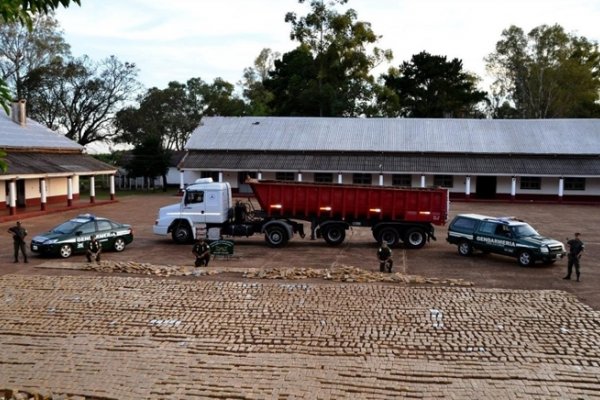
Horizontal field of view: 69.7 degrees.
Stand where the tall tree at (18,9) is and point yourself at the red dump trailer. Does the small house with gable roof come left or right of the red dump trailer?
left

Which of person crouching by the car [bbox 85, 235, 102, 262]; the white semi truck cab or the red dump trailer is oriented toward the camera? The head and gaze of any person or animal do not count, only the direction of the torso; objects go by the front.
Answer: the person crouching by the car

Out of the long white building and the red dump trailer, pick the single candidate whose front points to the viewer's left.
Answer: the red dump trailer

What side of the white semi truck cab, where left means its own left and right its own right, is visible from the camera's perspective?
left

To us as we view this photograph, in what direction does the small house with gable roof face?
facing the viewer and to the right of the viewer

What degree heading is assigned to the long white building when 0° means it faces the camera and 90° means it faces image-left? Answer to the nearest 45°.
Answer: approximately 0°

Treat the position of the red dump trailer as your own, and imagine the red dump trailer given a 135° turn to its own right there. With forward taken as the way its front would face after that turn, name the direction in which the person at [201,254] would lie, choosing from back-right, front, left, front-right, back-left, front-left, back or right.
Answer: back

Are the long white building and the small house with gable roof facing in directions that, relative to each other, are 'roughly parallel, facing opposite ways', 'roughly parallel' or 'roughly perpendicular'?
roughly perpendicular

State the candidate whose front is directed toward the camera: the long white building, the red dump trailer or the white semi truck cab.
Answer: the long white building

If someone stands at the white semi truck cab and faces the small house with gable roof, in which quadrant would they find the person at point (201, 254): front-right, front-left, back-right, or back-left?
back-left

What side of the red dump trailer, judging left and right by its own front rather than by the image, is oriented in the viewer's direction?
left

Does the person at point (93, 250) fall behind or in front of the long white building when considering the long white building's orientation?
in front

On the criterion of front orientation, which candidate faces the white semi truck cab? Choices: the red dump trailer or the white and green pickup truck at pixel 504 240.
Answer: the red dump trailer
